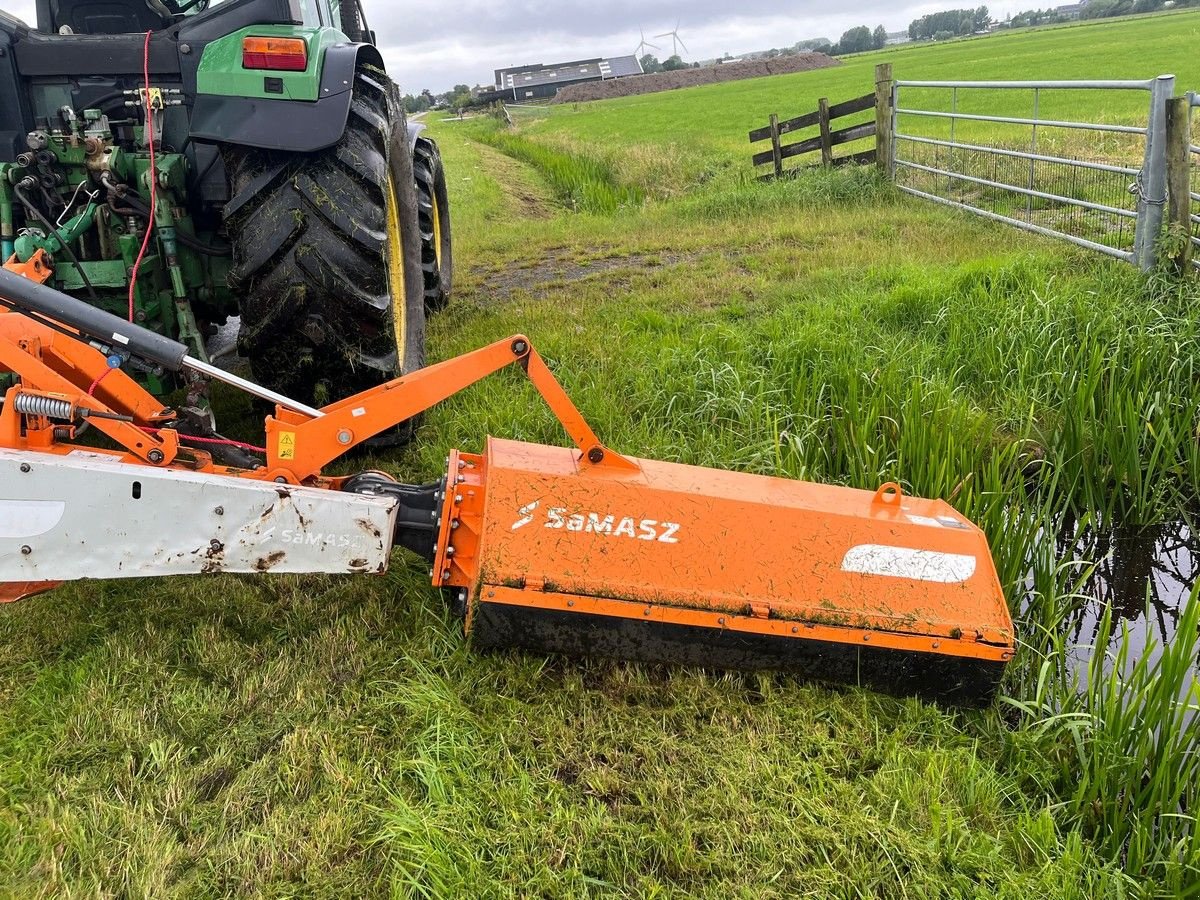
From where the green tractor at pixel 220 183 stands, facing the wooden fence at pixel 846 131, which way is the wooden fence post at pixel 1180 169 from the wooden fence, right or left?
right

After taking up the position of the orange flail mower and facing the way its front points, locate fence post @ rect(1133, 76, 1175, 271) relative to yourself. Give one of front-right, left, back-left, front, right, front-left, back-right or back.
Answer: front-right

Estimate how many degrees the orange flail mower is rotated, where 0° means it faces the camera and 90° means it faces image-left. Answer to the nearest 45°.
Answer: approximately 180°

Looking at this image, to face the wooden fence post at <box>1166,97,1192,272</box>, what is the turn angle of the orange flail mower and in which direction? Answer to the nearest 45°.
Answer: approximately 45° to its right

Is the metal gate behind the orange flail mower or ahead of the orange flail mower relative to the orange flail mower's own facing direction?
ahead

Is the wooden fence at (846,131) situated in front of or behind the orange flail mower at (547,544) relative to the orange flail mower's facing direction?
in front
